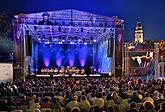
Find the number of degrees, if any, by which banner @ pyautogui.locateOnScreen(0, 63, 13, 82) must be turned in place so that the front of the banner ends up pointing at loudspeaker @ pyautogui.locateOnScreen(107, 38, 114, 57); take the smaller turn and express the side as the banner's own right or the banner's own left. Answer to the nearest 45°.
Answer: approximately 90° to the banner's own left

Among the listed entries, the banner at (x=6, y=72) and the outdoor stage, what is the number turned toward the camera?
2

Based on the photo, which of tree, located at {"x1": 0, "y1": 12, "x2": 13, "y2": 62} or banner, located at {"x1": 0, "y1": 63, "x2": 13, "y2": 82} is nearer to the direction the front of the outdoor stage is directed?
the banner

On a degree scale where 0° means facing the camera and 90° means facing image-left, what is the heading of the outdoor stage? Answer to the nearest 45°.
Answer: approximately 0°

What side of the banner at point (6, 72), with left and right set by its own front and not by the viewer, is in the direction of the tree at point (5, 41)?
back

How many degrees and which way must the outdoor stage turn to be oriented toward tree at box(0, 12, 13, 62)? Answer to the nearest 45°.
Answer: approximately 135° to its right

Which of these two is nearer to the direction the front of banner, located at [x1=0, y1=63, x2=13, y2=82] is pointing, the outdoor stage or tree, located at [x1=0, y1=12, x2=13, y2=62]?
the outdoor stage

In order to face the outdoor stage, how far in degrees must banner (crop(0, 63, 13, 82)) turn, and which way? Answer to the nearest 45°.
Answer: approximately 90° to its left
